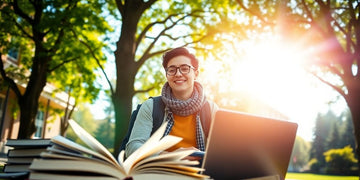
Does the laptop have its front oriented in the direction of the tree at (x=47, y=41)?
yes

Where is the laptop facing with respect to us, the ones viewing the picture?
facing away from the viewer and to the left of the viewer

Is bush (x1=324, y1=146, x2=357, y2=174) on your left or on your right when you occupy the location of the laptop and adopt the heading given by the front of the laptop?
on your right

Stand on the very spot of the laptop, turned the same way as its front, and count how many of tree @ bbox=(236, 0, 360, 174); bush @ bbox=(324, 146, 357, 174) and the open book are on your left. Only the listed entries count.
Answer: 1

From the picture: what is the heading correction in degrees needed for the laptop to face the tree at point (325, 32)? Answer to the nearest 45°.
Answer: approximately 45° to its right

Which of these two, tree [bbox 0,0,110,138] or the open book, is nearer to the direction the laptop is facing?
the tree

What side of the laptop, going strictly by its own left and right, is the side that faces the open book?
left

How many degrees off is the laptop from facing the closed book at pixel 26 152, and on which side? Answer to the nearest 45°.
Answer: approximately 45° to its left

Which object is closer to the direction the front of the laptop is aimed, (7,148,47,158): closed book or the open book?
the closed book
